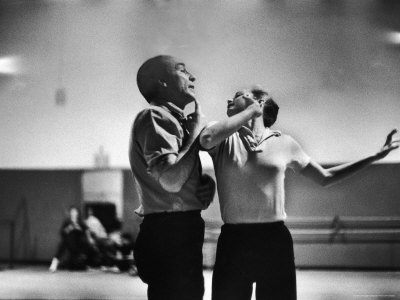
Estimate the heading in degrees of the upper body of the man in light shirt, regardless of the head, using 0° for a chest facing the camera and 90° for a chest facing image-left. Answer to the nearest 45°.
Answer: approximately 270°

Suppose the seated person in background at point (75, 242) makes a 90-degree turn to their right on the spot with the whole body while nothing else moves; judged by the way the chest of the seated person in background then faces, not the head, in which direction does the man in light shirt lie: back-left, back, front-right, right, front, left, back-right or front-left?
left

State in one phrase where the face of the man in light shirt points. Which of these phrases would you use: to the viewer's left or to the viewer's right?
to the viewer's right

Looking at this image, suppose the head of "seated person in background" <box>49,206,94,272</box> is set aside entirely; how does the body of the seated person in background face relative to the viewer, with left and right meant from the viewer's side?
facing the viewer
